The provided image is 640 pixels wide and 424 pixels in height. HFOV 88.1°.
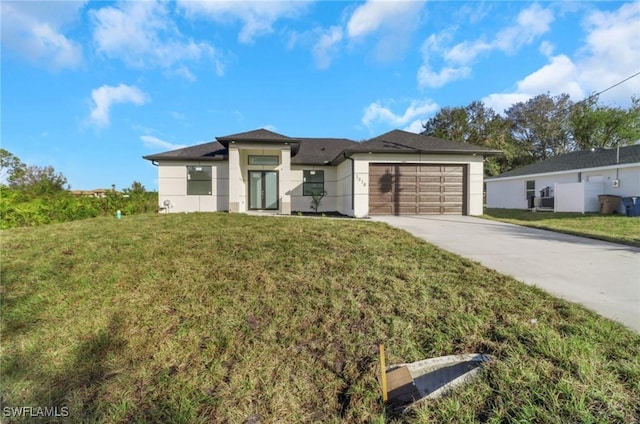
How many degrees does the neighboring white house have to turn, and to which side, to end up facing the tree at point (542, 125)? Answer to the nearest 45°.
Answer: approximately 135° to its left

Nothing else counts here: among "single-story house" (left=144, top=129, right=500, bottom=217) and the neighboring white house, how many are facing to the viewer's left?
0

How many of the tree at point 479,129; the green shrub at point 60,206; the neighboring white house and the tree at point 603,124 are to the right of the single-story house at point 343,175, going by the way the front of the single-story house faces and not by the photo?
1

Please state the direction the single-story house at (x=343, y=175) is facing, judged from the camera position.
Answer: facing the viewer

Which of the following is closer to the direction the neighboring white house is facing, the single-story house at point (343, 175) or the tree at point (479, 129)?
the single-story house

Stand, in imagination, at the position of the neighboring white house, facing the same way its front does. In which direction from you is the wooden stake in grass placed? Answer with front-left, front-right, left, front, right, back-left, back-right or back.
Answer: front-right

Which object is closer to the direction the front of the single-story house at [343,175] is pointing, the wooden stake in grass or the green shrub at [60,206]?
the wooden stake in grass

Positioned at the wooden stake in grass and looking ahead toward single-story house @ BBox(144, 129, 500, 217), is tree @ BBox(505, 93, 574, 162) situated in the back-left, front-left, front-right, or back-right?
front-right

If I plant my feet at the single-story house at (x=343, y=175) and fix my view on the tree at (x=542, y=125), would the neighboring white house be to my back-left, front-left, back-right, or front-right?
front-right

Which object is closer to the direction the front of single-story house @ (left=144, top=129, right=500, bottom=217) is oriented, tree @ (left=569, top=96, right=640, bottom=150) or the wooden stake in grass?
the wooden stake in grass

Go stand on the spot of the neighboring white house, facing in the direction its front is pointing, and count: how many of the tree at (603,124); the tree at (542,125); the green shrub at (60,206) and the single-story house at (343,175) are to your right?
2

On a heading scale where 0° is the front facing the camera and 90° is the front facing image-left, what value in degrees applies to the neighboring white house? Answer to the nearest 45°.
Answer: approximately 315°

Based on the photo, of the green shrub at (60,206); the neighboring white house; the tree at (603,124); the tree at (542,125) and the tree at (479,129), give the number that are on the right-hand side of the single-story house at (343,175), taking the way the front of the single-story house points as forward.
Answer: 1

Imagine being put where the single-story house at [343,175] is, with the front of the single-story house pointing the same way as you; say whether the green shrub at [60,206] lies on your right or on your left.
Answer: on your right

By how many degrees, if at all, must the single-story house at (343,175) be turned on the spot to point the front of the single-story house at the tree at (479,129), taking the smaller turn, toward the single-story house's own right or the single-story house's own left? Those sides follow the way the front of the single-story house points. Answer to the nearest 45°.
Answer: approximately 135° to the single-story house's own left

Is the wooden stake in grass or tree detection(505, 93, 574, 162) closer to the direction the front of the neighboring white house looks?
the wooden stake in grass

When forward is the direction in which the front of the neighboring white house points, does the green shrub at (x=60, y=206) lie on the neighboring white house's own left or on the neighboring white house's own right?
on the neighboring white house's own right
